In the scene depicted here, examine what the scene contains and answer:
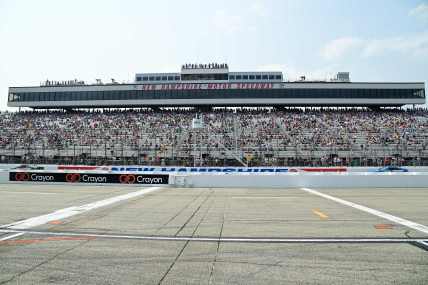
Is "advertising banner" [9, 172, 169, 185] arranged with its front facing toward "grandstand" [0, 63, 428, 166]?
no

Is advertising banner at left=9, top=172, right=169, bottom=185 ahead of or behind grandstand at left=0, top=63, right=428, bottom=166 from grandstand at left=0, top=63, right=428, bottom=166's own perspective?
ahead

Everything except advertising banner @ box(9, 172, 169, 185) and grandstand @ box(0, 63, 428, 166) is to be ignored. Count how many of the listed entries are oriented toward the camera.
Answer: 2

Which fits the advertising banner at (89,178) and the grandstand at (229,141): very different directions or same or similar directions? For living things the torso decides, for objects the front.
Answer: same or similar directions

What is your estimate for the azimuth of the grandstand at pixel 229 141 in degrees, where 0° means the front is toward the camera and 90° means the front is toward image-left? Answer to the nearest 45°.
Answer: approximately 0°

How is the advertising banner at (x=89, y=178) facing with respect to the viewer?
toward the camera

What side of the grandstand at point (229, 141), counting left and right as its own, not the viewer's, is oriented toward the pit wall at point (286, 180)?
front
